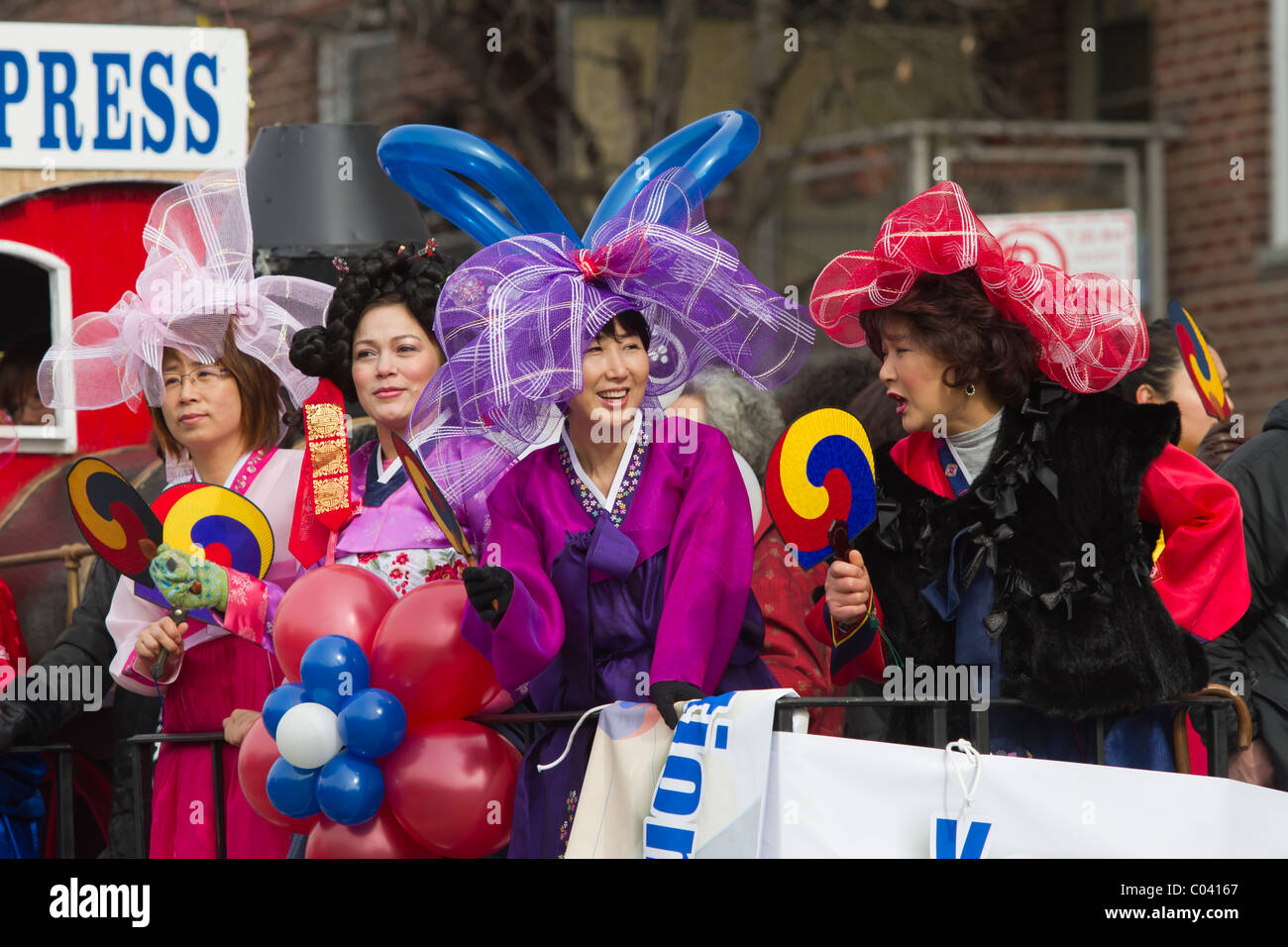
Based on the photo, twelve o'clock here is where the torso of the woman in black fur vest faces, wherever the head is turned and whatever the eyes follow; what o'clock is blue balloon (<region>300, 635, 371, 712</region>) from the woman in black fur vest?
The blue balloon is roughly at 1 o'clock from the woman in black fur vest.

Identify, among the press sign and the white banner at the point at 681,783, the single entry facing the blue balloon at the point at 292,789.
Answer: the press sign

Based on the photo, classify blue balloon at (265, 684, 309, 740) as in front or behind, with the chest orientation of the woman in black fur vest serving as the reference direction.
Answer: in front

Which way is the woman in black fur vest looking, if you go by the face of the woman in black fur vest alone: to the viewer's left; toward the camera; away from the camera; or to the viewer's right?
to the viewer's left

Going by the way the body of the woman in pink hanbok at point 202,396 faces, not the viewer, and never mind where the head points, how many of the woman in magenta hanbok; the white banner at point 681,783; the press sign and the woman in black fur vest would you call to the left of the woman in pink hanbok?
3

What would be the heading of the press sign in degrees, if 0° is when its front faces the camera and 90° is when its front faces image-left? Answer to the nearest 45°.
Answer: approximately 0°

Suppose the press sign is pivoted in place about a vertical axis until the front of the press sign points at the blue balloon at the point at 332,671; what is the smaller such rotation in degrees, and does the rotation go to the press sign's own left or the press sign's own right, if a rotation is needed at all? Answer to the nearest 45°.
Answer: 0° — it already faces it

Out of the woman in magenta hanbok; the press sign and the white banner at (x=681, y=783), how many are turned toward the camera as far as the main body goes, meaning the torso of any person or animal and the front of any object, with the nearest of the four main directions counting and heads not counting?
3

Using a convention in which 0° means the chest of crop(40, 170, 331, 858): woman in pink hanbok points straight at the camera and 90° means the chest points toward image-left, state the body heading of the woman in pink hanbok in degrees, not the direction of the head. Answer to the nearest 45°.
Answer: approximately 45°
